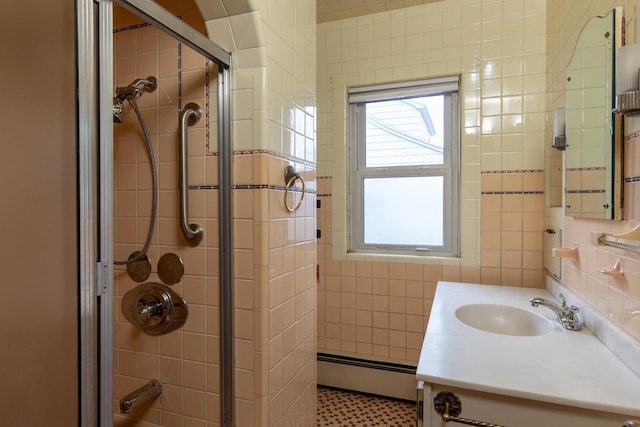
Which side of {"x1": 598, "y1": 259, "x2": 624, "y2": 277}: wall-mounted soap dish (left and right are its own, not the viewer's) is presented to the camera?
left

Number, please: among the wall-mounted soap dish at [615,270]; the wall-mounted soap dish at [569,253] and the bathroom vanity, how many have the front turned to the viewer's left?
3

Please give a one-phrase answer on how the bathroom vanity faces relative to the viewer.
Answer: facing to the left of the viewer

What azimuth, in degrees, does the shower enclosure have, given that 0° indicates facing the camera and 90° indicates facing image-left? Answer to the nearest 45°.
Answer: approximately 315°

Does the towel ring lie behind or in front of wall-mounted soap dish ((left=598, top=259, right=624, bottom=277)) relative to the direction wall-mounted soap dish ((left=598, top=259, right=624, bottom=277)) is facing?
in front

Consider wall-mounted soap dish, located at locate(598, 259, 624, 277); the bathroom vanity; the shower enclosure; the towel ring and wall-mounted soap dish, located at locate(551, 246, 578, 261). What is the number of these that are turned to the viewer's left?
3

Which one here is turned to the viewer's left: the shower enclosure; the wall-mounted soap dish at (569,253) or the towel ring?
the wall-mounted soap dish

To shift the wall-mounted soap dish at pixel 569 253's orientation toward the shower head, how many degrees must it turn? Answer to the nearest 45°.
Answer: approximately 45° to its left

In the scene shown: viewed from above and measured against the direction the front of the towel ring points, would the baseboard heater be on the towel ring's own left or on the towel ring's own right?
on the towel ring's own left

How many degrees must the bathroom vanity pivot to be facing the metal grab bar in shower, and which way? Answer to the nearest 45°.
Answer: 0° — it already faces it

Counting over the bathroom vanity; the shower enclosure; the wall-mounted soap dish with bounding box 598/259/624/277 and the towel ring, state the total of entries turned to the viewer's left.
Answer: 2

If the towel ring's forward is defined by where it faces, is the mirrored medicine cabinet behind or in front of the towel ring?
in front
